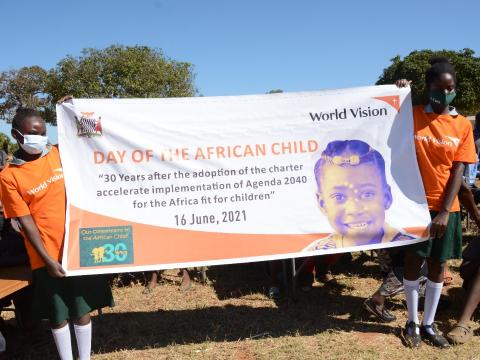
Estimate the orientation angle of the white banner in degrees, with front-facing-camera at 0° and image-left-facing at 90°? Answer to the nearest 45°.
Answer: approximately 0°

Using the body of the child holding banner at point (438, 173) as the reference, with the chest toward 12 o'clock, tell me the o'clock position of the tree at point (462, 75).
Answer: The tree is roughly at 6 o'clock from the child holding banner.

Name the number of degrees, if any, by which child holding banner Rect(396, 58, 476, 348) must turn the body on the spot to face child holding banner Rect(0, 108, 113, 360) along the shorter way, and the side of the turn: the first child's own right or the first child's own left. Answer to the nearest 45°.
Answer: approximately 45° to the first child's own right

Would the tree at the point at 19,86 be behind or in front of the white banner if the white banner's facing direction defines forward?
behind

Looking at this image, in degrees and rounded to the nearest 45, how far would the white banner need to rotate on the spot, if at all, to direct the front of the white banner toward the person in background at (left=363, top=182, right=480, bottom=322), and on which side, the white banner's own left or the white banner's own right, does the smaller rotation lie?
approximately 135° to the white banner's own left

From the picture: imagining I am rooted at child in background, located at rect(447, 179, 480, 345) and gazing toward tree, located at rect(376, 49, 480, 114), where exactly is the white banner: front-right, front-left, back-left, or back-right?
back-left
